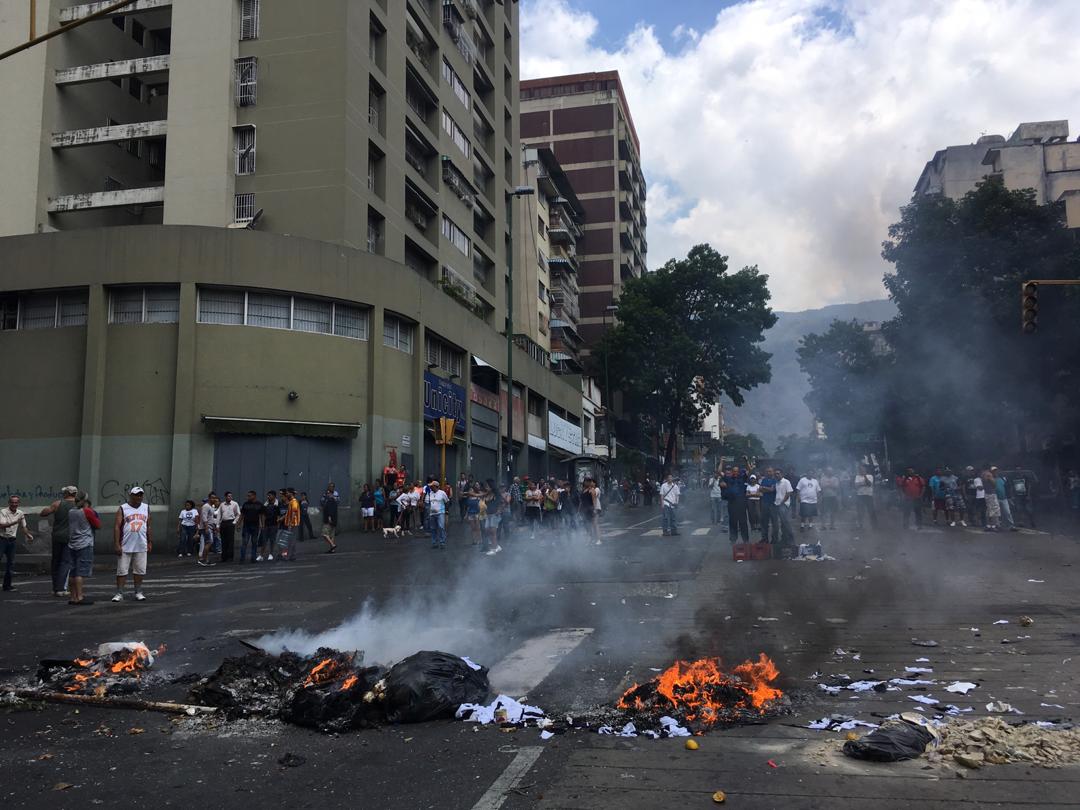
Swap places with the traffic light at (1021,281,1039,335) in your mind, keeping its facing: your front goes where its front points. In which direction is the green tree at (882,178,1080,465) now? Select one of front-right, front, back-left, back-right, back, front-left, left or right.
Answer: back

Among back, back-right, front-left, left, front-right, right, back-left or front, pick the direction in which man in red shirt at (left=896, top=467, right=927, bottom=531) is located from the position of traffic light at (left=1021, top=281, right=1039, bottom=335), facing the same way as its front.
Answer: back-right

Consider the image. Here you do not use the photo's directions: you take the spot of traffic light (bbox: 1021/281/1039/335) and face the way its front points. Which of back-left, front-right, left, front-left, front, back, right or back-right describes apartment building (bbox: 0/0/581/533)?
right

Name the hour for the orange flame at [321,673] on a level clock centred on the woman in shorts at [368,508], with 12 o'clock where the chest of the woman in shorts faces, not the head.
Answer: The orange flame is roughly at 12 o'clock from the woman in shorts.

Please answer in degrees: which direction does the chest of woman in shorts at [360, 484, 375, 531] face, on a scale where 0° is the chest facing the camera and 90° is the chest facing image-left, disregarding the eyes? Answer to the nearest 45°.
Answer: approximately 0°

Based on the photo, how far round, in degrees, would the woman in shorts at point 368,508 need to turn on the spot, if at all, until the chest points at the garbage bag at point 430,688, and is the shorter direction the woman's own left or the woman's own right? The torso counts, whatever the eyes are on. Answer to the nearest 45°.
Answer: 0° — they already face it

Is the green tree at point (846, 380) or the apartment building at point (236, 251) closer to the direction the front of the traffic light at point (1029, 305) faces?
the apartment building

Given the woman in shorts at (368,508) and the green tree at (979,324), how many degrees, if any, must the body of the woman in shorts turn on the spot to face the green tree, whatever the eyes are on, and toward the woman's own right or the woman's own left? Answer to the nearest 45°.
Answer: approximately 90° to the woman's own left

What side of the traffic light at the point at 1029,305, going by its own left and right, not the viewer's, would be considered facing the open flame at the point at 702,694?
front

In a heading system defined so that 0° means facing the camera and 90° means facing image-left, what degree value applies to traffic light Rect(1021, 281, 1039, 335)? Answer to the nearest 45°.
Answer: approximately 0°

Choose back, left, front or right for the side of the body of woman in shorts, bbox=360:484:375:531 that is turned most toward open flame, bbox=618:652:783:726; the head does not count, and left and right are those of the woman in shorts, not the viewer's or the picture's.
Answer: front

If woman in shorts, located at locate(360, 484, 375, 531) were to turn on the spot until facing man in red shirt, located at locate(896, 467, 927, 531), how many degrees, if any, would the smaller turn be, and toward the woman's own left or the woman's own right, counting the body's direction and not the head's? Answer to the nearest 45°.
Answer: approximately 45° to the woman's own left

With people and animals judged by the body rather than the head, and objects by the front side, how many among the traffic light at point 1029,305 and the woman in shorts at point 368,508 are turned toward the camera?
2
